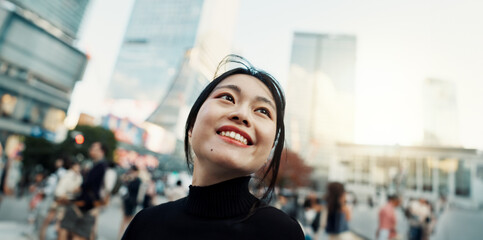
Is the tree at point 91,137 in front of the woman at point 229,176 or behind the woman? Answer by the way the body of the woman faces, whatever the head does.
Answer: behind

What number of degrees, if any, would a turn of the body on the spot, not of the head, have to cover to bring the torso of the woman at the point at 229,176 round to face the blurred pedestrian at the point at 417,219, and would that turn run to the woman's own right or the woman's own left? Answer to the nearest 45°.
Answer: approximately 135° to the woman's own left

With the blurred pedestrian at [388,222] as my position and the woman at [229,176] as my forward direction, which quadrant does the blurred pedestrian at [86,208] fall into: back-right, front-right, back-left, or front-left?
front-right

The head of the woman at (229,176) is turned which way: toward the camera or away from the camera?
toward the camera

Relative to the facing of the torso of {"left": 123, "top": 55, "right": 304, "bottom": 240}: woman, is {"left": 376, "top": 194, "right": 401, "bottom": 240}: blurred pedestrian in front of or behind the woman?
behind

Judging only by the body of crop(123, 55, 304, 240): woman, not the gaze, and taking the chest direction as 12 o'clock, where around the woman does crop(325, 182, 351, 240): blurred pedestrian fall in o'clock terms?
The blurred pedestrian is roughly at 7 o'clock from the woman.

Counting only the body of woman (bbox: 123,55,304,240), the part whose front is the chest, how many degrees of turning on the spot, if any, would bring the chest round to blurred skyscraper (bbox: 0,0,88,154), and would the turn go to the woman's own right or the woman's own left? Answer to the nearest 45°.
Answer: approximately 135° to the woman's own right

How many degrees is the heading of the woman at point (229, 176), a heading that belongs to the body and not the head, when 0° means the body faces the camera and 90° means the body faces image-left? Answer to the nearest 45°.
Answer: approximately 0°

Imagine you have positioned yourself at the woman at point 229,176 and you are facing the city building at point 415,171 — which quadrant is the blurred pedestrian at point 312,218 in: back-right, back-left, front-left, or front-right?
front-left

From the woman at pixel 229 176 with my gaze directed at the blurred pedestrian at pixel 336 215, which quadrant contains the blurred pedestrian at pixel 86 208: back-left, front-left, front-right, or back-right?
front-left

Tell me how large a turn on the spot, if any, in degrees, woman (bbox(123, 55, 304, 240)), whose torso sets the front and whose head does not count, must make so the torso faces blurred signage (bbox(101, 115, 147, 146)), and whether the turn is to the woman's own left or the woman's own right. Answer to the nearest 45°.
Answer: approximately 180°
